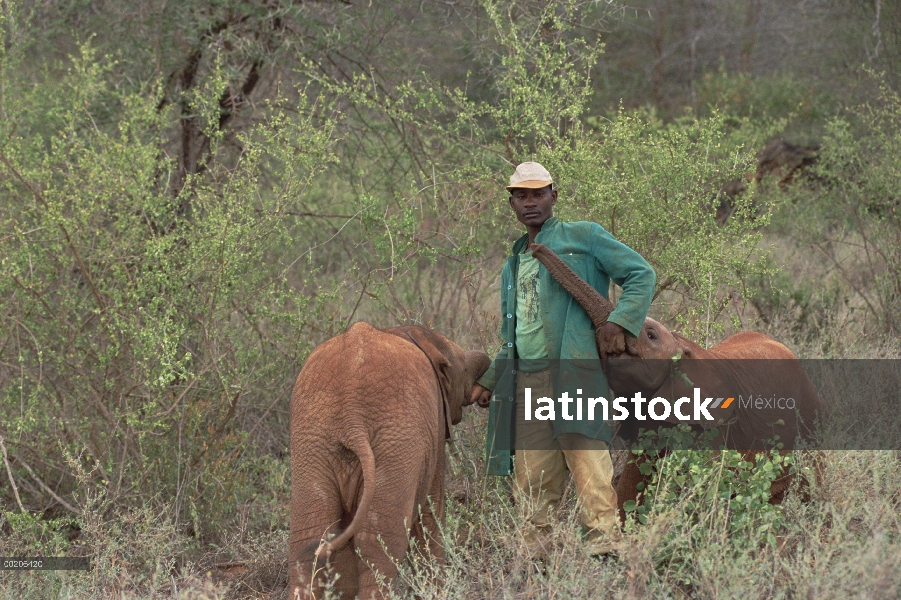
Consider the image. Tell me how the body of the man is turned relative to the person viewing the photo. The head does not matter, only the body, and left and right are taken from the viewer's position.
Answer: facing the viewer and to the left of the viewer

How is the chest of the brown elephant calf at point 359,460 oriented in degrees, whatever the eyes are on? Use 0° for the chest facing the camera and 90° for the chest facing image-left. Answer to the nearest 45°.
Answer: approximately 225°

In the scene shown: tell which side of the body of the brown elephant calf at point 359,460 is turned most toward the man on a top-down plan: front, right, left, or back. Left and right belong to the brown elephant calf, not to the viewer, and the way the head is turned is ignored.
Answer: front

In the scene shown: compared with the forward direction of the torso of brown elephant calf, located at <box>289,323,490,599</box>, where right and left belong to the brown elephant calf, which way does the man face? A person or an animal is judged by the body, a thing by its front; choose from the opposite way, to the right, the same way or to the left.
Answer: the opposite way

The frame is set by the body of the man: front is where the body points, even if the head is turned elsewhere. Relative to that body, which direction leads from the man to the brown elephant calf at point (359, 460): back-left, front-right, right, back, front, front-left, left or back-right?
front
